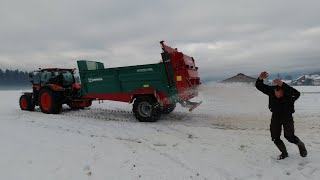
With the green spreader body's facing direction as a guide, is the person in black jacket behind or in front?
behind

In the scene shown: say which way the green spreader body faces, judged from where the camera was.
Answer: facing away from the viewer and to the left of the viewer

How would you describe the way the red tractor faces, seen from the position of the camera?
facing away from the viewer and to the left of the viewer

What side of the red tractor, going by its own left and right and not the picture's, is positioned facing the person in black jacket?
back

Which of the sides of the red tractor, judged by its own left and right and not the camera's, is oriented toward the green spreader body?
back

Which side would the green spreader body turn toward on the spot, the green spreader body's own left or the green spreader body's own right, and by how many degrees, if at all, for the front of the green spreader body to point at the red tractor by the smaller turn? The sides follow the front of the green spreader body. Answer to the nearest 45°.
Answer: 0° — it already faces it

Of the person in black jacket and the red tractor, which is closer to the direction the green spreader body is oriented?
the red tractor
